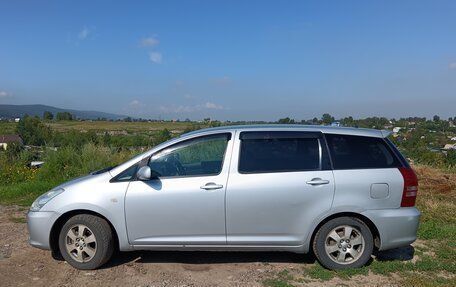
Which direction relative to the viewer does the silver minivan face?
to the viewer's left
